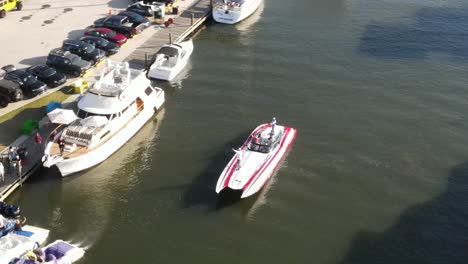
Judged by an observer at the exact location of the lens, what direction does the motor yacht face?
facing the viewer and to the left of the viewer

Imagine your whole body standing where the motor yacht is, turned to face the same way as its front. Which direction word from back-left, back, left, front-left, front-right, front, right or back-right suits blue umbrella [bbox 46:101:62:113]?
right

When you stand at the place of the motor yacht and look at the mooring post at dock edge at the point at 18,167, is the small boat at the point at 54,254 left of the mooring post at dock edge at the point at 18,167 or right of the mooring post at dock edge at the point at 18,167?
left

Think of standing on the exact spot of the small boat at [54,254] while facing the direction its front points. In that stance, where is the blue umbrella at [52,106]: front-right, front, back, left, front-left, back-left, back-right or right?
back-right

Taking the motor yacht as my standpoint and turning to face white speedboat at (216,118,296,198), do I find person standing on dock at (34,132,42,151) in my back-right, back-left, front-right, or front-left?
back-right

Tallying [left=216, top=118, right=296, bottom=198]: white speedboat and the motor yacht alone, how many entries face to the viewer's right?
0
